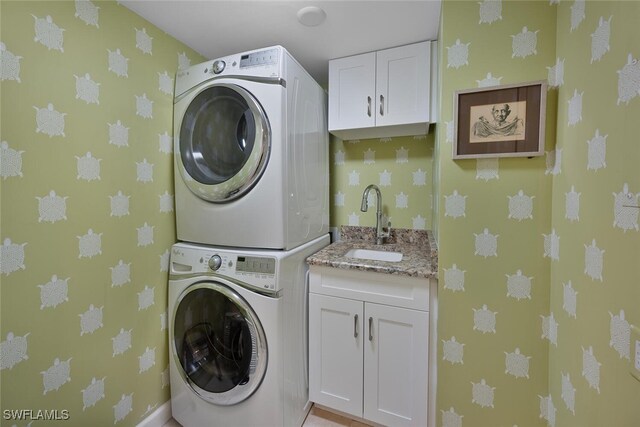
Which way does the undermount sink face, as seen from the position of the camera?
facing the viewer

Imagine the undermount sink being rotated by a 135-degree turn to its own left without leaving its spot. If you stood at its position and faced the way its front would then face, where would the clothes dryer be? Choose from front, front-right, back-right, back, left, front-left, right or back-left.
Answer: back

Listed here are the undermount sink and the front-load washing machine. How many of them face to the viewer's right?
0

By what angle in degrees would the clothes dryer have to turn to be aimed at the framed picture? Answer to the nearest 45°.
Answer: approximately 90° to its left

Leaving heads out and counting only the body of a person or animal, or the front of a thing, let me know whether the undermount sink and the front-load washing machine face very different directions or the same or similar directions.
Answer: same or similar directions
